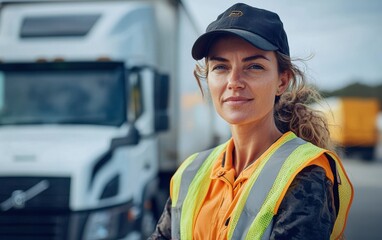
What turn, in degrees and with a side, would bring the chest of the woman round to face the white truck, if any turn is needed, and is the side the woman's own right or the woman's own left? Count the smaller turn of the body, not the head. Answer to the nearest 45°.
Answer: approximately 90° to the woman's own right

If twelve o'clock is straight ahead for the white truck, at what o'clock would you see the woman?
The woman is roughly at 10 o'clock from the white truck.

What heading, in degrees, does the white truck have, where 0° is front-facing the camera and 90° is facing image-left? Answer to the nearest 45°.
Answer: approximately 45°

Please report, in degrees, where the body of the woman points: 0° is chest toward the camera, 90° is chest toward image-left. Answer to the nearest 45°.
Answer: approximately 45°
